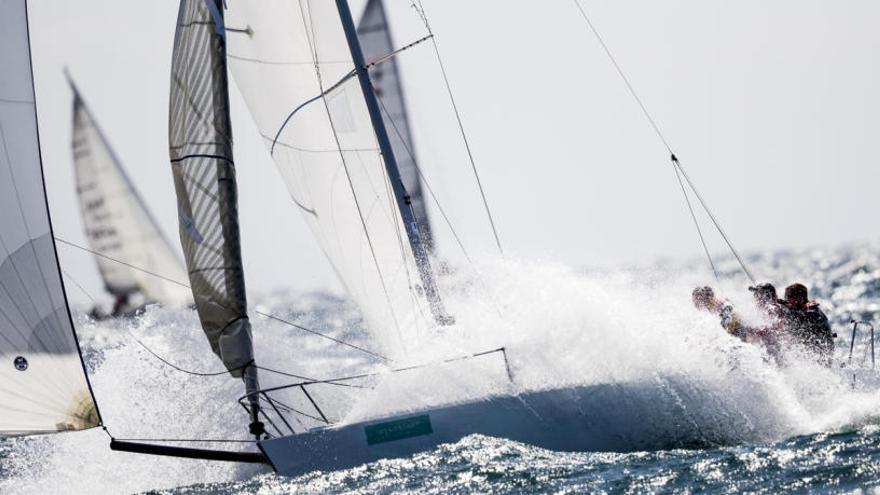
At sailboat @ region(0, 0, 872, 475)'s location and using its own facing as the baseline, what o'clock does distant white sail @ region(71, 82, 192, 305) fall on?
The distant white sail is roughly at 4 o'clock from the sailboat.

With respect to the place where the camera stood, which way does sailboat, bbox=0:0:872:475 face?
facing the viewer and to the left of the viewer
